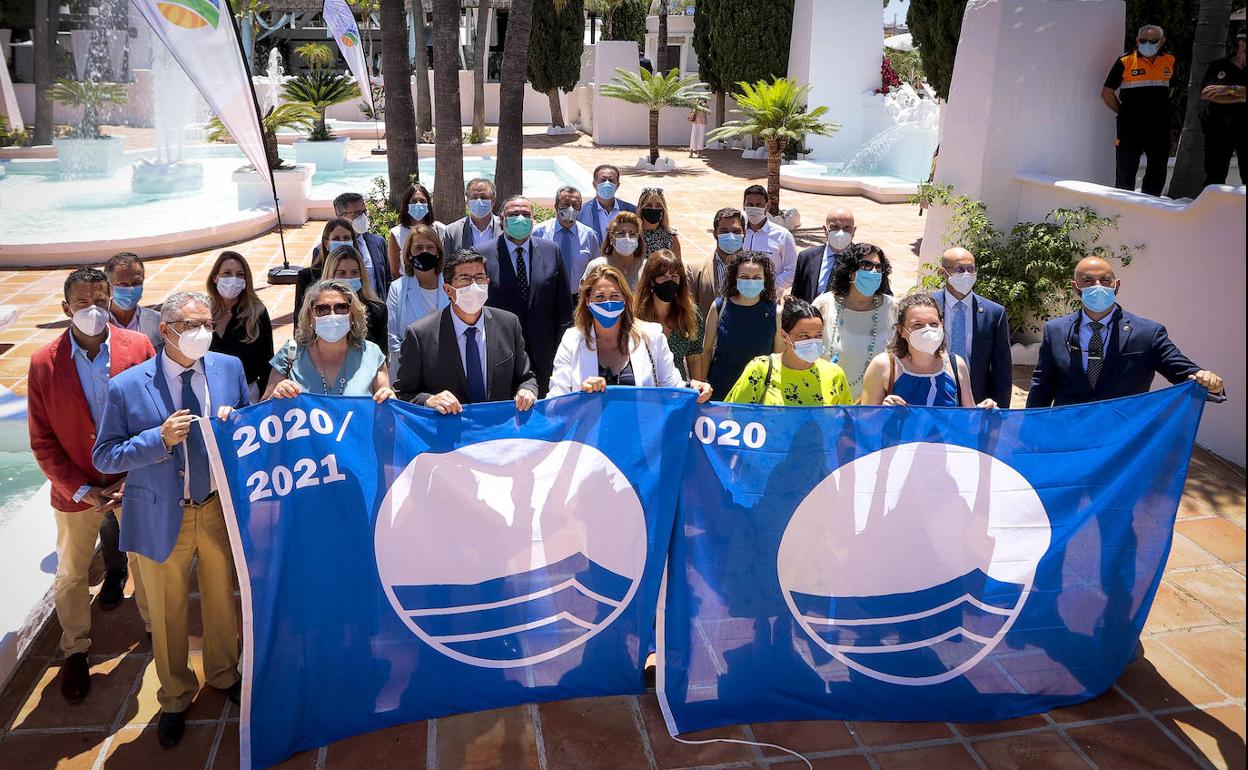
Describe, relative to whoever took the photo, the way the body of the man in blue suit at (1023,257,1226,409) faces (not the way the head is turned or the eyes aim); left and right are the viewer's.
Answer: facing the viewer

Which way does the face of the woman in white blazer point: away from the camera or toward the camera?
toward the camera

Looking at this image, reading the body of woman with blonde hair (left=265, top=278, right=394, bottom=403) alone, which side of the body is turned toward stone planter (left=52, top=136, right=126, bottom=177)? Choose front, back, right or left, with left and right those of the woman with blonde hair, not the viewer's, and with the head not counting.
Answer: back

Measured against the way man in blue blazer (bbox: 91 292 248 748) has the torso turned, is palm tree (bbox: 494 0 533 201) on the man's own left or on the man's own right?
on the man's own left

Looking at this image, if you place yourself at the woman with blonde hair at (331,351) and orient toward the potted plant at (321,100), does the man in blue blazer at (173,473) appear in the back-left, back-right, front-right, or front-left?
back-left

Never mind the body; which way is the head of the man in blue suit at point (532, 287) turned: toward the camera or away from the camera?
toward the camera

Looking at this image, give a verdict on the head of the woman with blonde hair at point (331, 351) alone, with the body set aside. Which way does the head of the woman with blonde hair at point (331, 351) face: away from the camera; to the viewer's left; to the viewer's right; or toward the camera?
toward the camera

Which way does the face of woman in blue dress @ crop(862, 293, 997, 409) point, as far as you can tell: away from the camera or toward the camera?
toward the camera

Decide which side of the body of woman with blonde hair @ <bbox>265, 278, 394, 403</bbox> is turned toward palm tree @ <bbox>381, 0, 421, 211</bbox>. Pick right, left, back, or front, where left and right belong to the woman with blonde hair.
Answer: back

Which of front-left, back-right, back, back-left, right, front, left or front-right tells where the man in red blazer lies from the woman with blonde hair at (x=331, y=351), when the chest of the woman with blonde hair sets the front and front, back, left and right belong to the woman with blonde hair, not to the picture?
right

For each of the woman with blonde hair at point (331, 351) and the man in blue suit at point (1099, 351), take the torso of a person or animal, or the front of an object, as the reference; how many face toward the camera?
2

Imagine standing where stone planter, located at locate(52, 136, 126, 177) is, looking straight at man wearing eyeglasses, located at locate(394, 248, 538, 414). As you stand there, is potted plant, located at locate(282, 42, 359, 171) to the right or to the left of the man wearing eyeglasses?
left

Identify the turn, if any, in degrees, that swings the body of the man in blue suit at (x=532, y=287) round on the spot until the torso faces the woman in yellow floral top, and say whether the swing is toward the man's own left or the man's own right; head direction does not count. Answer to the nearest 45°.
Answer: approximately 45° to the man's own left

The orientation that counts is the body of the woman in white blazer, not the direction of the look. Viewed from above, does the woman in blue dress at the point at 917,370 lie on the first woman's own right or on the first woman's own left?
on the first woman's own left

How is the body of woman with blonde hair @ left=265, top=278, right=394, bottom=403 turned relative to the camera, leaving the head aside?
toward the camera

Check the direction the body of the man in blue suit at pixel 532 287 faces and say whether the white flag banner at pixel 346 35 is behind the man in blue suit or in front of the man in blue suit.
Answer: behind

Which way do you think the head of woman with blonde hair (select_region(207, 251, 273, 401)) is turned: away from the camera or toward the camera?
toward the camera
